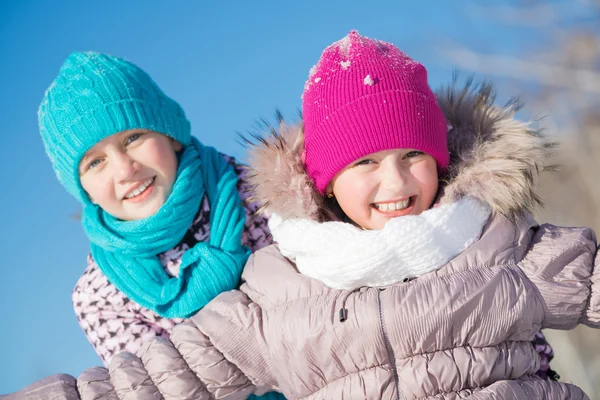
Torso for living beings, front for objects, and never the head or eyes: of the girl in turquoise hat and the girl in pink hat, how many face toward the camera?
2

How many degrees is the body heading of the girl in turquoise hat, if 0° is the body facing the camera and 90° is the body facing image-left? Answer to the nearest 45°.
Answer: approximately 0°

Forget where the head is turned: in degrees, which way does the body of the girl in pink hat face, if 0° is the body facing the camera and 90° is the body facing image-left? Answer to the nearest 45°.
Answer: approximately 0°

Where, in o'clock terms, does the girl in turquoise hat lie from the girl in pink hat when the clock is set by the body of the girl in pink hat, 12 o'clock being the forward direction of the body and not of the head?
The girl in turquoise hat is roughly at 4 o'clock from the girl in pink hat.
